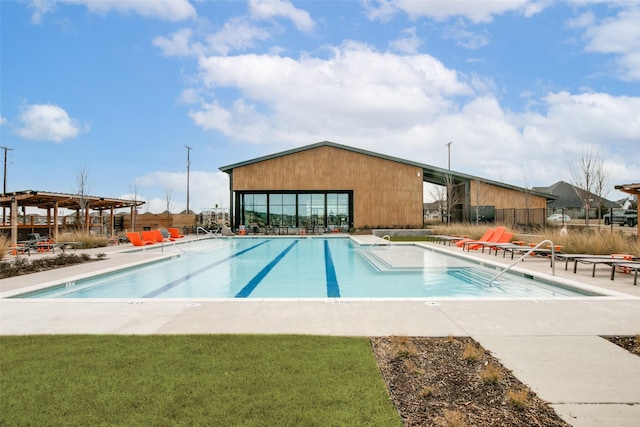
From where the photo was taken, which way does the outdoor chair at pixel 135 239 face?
to the viewer's right

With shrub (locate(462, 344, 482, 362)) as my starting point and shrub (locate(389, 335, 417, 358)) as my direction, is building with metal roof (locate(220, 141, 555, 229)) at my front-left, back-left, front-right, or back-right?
front-right

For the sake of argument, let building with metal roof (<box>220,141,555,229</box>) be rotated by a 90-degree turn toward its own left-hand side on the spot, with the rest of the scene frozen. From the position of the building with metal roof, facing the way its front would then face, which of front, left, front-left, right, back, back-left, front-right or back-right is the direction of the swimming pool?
right

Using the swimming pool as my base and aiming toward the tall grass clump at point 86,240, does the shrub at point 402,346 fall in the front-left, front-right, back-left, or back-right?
back-left

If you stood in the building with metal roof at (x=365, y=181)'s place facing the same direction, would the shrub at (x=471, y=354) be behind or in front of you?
in front

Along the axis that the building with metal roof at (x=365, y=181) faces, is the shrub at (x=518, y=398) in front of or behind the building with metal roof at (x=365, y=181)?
in front

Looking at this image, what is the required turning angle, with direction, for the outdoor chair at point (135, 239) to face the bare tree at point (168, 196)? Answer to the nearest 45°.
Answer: approximately 90° to its left

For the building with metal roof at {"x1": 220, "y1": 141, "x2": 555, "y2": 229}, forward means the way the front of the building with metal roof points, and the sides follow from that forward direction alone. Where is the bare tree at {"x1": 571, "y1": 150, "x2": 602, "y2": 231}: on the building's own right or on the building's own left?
on the building's own left

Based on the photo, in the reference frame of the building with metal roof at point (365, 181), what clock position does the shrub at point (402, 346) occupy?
The shrub is roughly at 12 o'clock from the building with metal roof.

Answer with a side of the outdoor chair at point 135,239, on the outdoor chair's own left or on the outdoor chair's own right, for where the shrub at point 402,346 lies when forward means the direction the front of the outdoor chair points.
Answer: on the outdoor chair's own right

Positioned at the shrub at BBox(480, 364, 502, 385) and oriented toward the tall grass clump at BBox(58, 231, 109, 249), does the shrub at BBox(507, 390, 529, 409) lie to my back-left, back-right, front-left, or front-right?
back-left

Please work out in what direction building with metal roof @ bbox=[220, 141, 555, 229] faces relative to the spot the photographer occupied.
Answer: facing the viewer

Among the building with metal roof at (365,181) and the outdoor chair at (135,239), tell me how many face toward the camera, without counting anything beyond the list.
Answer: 1

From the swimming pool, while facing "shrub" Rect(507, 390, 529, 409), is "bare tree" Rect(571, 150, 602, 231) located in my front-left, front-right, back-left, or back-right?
back-left

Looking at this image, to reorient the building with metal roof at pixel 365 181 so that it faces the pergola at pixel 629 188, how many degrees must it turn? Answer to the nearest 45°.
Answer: approximately 45° to its left

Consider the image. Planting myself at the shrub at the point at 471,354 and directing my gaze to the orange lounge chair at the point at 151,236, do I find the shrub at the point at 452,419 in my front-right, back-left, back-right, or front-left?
back-left

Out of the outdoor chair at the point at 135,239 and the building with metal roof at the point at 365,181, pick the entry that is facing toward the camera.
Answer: the building with metal roof
